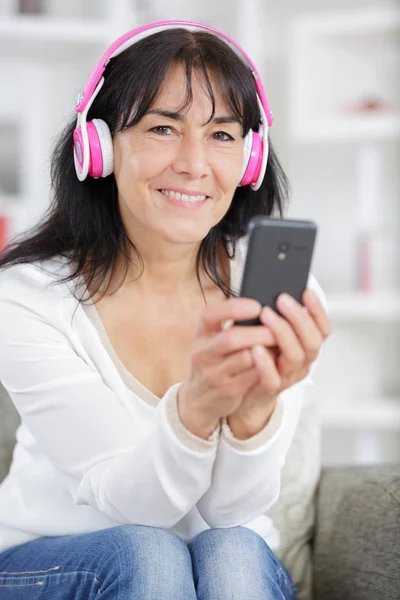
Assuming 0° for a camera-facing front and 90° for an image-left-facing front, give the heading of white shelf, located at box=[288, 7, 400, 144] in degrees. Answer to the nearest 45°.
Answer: approximately 0°

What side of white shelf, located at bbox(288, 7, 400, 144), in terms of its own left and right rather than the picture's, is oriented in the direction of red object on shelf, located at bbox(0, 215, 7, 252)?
right

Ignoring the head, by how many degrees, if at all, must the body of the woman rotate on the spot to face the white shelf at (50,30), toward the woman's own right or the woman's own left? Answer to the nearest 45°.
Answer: approximately 135° to the woman's own left

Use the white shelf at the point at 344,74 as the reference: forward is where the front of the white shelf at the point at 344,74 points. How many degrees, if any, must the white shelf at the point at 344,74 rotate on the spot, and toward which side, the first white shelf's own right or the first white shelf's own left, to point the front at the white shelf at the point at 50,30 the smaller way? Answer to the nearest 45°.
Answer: approximately 90° to the first white shelf's own right

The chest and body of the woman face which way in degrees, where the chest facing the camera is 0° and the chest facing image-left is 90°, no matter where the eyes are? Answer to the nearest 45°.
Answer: approximately 315°

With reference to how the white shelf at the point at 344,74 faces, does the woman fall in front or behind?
in front
